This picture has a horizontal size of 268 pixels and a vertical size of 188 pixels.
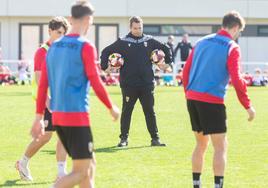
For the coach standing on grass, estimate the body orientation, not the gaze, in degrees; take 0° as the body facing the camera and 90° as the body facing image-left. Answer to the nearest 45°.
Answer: approximately 0°

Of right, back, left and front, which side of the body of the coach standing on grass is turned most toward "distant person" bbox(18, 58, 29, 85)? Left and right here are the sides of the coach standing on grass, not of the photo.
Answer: back
